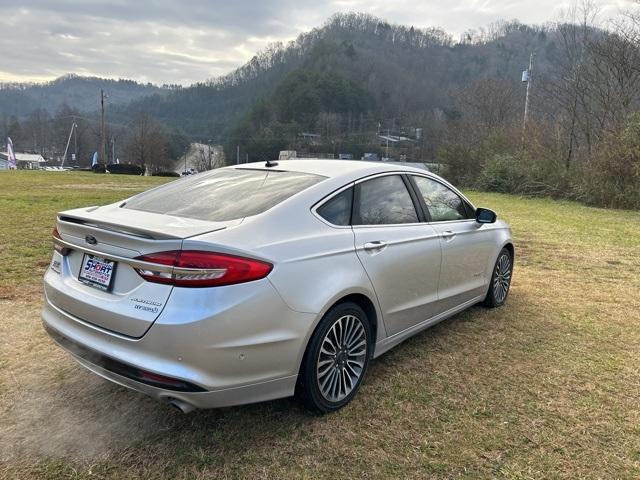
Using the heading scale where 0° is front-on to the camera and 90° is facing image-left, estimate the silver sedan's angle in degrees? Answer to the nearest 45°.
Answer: approximately 225°

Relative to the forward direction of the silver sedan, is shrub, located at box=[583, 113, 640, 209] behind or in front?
in front
